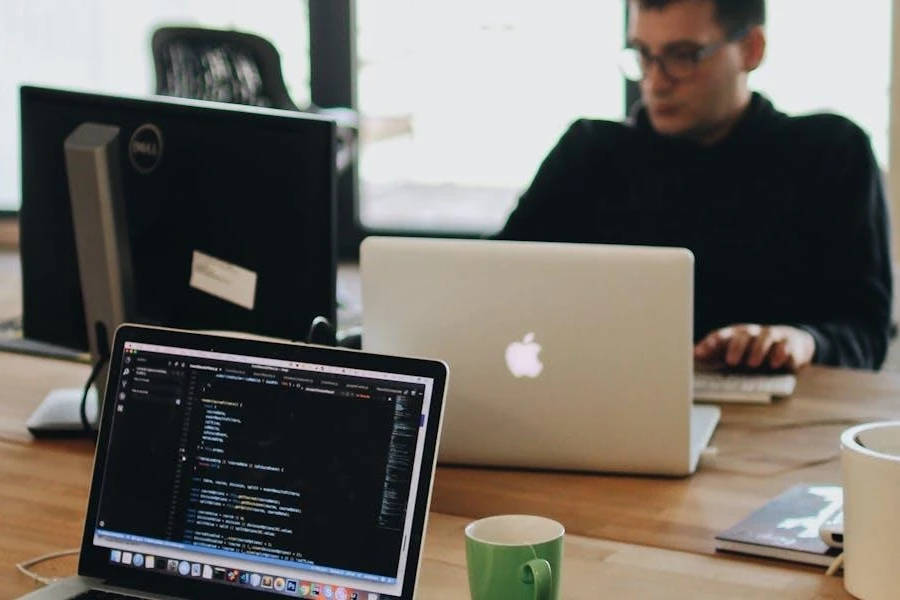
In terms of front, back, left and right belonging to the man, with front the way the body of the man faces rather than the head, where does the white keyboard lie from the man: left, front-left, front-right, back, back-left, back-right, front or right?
front-left

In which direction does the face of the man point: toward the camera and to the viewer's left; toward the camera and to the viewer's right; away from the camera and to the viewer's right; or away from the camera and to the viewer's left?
toward the camera and to the viewer's left

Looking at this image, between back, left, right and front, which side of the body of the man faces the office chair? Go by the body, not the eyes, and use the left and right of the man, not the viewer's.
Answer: right

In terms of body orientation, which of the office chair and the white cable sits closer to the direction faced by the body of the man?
the white cable

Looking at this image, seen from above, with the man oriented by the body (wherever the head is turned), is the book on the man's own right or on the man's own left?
on the man's own left

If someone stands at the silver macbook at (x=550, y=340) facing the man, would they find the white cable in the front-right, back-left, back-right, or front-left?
back-left

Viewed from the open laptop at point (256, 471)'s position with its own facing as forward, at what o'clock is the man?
The man is roughly at 6 o'clock from the open laptop.

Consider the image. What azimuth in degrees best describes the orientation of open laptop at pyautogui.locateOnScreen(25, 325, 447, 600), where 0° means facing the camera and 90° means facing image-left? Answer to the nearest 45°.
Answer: approximately 45°

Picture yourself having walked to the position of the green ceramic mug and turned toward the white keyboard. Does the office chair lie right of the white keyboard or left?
left

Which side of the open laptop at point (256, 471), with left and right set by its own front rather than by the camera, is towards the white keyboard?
back

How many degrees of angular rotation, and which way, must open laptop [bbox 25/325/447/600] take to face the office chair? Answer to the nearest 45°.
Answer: approximately 135° to its right

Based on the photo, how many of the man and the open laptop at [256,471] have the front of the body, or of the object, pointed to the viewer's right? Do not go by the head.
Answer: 0

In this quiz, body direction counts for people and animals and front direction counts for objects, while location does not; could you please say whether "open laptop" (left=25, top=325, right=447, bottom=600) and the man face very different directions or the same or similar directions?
same or similar directions
